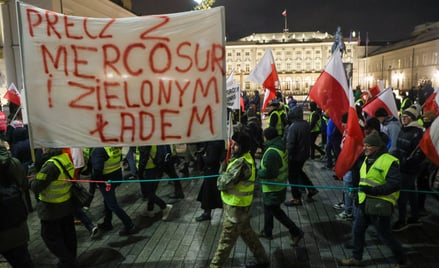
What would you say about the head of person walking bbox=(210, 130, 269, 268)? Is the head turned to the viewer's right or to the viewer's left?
to the viewer's left

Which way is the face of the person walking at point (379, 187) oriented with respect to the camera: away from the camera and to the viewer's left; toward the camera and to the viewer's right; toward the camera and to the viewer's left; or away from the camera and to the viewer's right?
toward the camera and to the viewer's left

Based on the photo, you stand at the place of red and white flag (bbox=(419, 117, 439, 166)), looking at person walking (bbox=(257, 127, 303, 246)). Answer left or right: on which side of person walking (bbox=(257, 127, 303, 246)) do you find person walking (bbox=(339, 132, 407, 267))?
left

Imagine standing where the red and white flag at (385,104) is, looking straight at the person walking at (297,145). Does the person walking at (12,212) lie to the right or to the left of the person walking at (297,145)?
left

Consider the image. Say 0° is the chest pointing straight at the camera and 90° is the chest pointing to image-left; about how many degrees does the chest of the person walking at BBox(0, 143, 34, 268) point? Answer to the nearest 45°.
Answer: approximately 90°

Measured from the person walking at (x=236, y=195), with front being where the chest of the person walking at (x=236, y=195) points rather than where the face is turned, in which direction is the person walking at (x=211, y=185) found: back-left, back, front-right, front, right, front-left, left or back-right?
right
